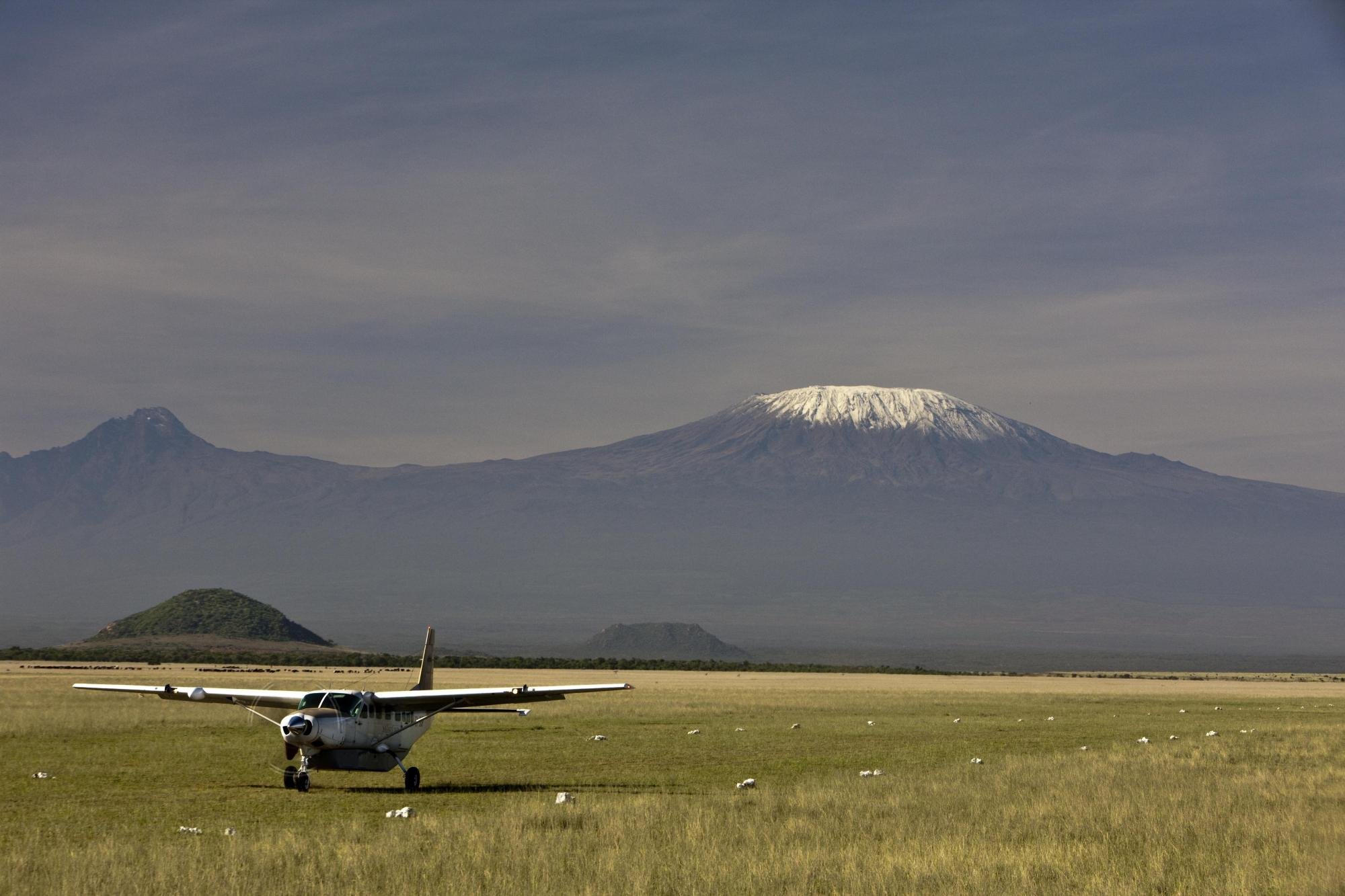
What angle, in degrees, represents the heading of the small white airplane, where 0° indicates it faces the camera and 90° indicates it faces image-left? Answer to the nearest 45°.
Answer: approximately 45°
